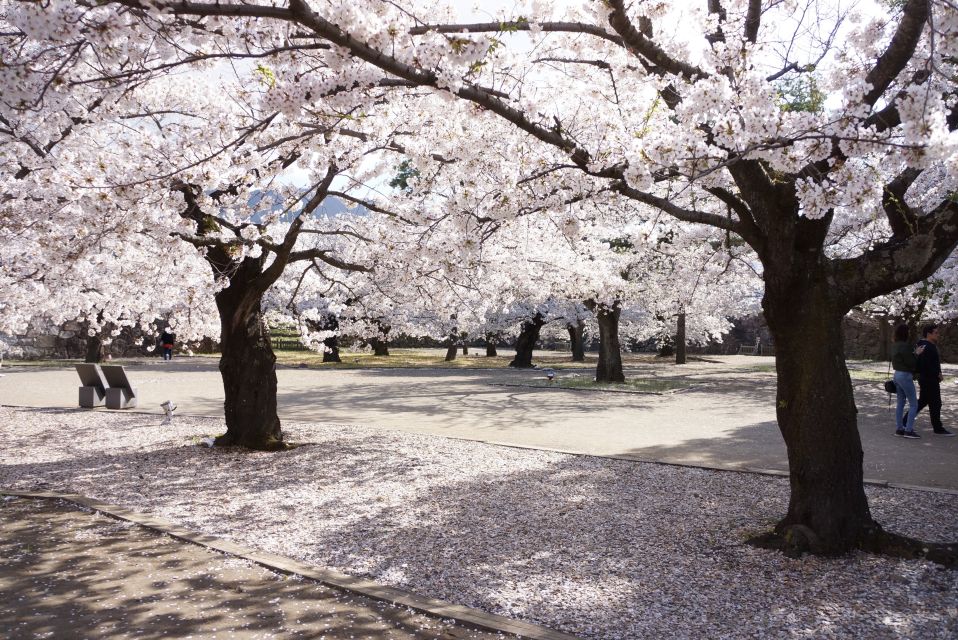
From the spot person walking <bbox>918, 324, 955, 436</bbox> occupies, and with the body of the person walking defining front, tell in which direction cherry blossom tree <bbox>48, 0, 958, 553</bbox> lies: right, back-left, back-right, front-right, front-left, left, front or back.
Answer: right

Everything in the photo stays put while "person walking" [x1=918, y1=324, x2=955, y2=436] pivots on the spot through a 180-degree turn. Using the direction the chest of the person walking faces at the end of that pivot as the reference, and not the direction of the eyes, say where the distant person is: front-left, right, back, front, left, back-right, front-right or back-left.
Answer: front

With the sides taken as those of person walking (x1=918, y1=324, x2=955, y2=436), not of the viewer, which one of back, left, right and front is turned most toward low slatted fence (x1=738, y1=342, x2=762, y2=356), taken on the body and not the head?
left

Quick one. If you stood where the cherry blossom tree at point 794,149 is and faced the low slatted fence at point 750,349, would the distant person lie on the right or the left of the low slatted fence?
left

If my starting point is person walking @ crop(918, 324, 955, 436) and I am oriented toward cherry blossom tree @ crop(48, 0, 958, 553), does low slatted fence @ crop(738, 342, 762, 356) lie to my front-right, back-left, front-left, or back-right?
back-right

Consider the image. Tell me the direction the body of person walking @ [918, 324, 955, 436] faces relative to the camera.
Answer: to the viewer's right
